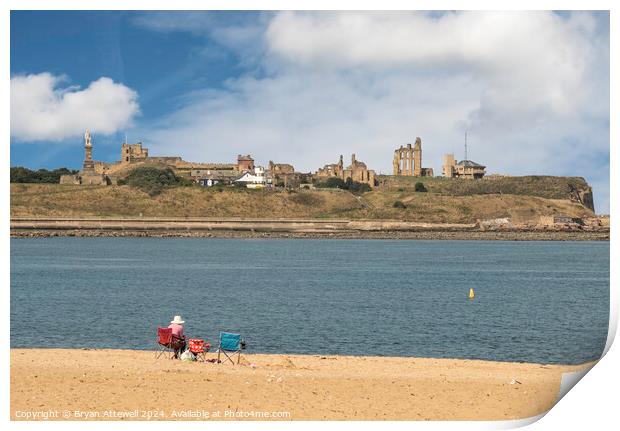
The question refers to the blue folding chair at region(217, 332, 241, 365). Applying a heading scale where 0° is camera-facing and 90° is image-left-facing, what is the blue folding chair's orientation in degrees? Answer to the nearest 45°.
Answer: approximately 180°

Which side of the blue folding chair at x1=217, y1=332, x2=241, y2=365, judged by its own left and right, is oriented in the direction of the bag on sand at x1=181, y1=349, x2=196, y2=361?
left

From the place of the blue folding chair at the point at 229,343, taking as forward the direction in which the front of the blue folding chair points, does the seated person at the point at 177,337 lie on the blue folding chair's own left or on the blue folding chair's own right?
on the blue folding chair's own left

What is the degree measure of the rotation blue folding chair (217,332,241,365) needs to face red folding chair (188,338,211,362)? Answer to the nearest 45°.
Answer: approximately 90° to its left
